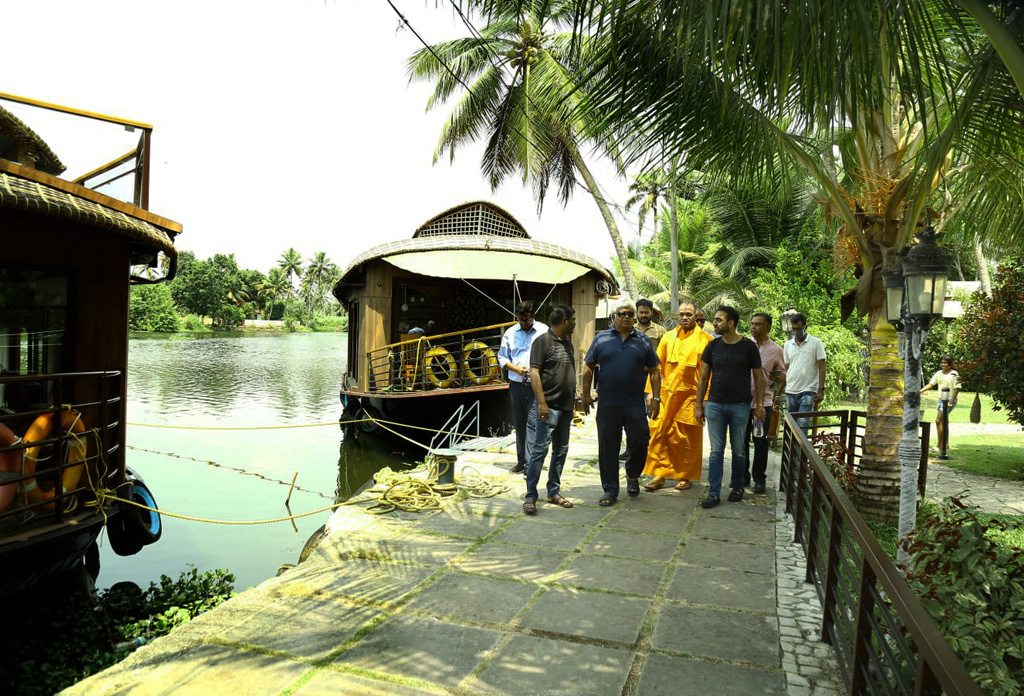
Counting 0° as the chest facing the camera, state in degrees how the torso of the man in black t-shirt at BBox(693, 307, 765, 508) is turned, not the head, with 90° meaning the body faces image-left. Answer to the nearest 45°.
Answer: approximately 0°

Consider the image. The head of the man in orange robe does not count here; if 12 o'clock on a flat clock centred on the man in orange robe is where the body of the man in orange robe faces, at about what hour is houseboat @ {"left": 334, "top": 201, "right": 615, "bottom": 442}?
The houseboat is roughly at 5 o'clock from the man in orange robe.

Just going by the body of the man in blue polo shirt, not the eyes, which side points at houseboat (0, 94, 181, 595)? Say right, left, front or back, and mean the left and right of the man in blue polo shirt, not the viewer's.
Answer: right

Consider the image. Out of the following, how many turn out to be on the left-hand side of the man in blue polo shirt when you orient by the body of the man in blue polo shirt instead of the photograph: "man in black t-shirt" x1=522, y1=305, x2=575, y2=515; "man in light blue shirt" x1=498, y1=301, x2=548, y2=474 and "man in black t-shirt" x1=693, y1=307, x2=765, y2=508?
1

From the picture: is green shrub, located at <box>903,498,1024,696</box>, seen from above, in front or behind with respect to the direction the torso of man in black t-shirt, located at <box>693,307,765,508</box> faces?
in front

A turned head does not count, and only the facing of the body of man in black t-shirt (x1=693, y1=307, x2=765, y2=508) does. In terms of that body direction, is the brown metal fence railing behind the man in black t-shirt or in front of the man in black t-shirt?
in front

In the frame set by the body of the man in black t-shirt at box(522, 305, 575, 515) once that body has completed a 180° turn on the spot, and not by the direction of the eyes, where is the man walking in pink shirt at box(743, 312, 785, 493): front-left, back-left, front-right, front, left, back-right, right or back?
right

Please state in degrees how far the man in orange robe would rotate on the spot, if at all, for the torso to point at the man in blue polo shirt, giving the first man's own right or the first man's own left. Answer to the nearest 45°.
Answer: approximately 45° to the first man's own right

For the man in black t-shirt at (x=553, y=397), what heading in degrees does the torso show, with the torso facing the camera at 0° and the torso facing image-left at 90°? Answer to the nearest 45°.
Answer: approximately 315°

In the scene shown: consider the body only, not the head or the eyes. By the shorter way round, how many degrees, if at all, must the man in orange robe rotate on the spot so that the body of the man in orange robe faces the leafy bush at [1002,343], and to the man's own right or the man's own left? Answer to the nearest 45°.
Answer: approximately 135° to the man's own left
